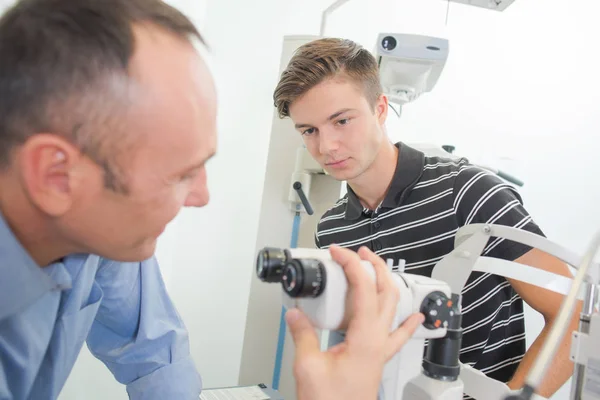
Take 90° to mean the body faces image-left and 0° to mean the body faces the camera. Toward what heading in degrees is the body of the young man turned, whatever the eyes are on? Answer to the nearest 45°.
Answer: approximately 45°
